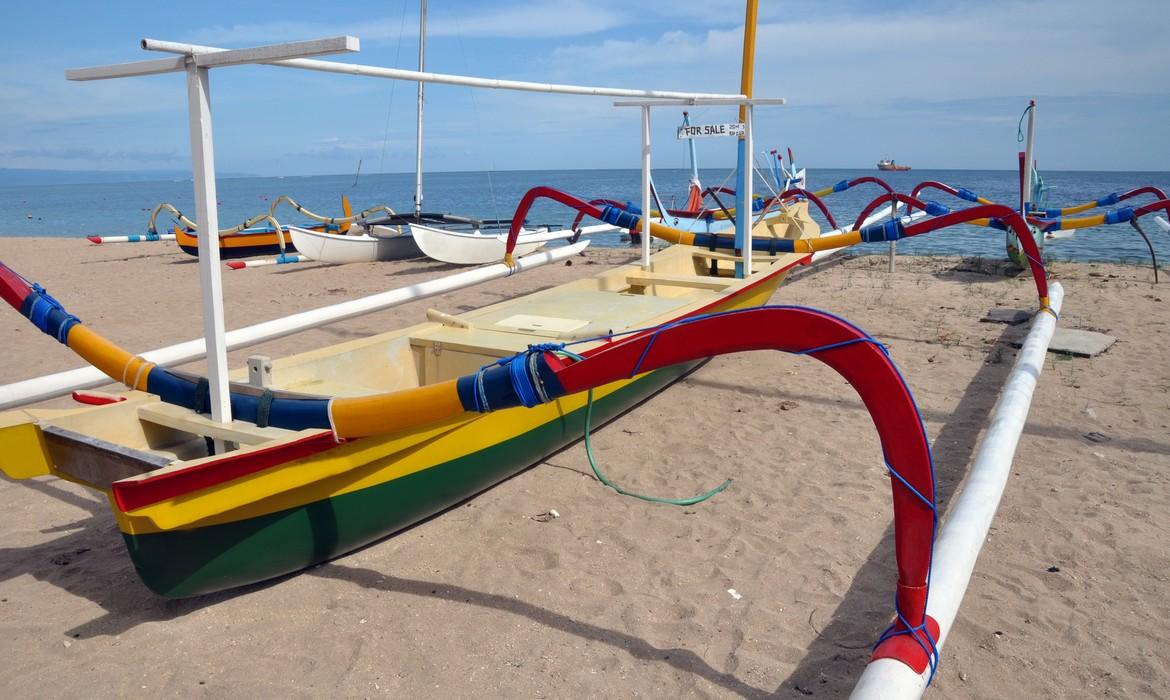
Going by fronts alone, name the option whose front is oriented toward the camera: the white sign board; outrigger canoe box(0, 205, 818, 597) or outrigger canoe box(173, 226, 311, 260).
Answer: the white sign board

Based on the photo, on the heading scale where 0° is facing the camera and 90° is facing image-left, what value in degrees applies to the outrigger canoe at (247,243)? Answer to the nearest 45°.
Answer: approximately 90°

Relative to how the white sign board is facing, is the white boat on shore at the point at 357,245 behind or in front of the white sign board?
behind

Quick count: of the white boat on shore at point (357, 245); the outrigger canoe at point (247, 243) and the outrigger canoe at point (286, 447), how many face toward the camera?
0

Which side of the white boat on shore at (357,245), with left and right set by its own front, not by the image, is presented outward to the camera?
left

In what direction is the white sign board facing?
toward the camera

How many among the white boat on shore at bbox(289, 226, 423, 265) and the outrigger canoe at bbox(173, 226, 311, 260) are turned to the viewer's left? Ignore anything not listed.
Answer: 2

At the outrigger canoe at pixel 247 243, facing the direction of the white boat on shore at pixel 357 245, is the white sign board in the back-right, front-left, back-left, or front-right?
front-right

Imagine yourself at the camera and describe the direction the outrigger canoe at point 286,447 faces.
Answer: facing away from the viewer and to the right of the viewer

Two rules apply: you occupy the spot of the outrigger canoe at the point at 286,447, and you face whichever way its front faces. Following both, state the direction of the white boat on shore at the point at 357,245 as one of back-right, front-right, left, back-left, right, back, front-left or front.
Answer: front-left

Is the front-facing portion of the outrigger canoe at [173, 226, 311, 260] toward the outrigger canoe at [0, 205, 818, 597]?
no

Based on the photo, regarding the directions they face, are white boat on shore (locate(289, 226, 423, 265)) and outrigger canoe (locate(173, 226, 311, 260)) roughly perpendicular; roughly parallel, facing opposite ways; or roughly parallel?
roughly parallel
